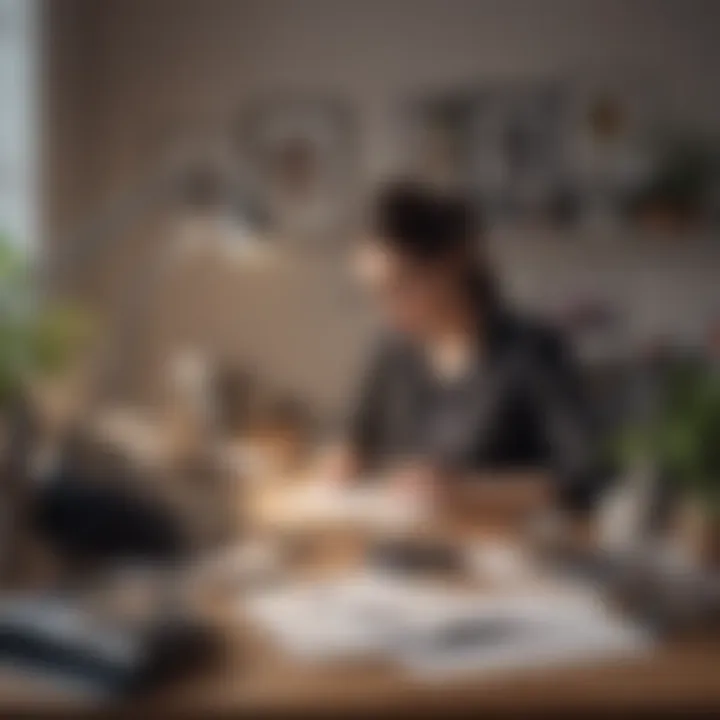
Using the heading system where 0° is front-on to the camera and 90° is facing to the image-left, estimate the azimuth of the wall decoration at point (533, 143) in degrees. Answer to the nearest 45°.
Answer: approximately 0°

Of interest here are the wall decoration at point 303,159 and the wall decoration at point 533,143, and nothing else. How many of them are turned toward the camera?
2

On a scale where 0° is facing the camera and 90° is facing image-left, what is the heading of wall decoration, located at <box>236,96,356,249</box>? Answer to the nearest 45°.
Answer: approximately 0°
